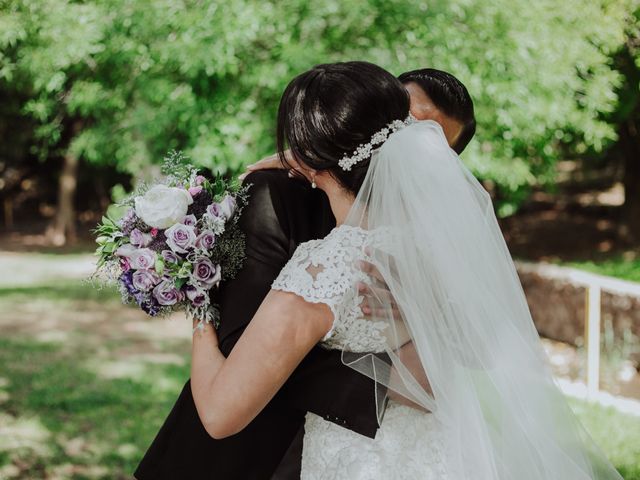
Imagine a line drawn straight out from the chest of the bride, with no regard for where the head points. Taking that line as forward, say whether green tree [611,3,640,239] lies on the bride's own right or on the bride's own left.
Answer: on the bride's own right

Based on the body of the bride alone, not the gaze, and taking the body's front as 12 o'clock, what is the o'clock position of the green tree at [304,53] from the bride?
The green tree is roughly at 1 o'clock from the bride.

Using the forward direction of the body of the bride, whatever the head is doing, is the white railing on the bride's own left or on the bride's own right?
on the bride's own right

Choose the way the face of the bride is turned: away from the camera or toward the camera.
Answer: away from the camera

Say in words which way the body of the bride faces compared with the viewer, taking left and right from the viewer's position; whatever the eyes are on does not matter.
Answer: facing away from the viewer and to the left of the viewer
